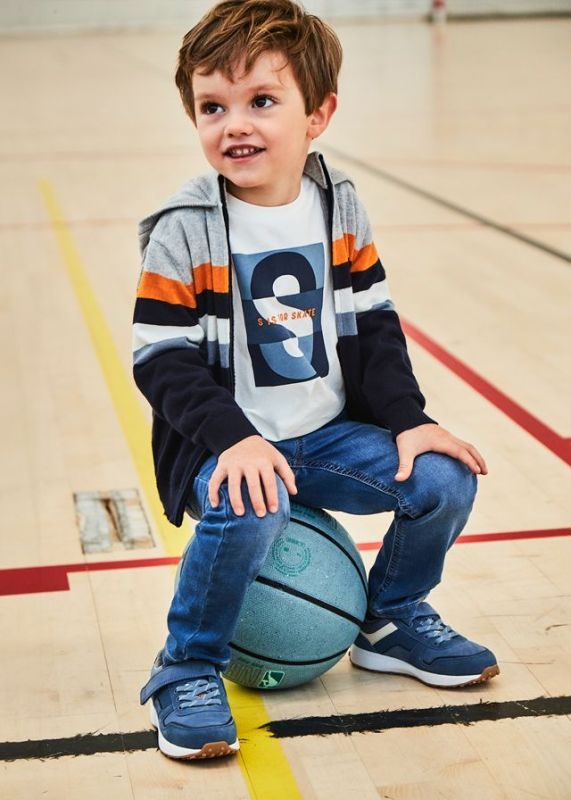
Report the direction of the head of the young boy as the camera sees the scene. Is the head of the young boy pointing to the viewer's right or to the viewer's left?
to the viewer's left

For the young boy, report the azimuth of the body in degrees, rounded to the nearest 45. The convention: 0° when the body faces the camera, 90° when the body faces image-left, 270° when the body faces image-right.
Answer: approximately 315°
